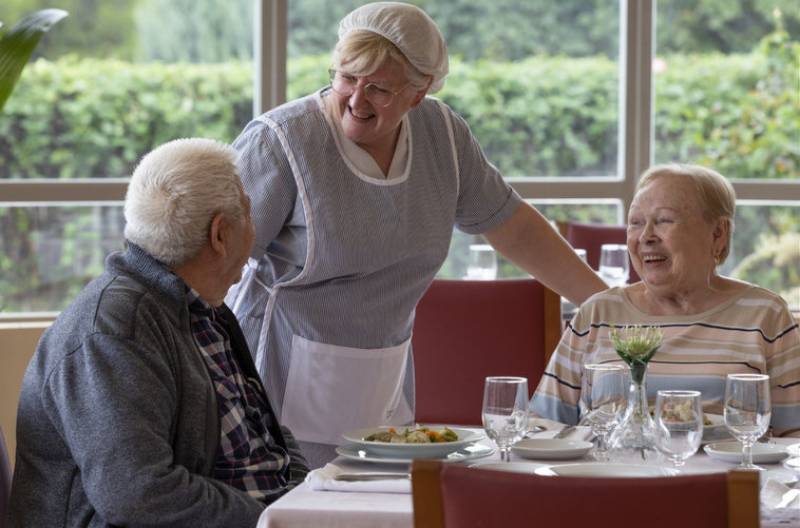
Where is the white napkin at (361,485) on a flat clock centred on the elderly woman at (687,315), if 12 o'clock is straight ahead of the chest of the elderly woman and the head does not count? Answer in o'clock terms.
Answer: The white napkin is roughly at 1 o'clock from the elderly woman.

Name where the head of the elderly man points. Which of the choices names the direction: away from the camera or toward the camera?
away from the camera

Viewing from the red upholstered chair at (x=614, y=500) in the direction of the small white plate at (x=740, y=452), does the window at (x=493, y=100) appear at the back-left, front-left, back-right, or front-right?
front-left

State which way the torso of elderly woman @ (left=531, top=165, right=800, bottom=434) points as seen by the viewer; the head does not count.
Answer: toward the camera

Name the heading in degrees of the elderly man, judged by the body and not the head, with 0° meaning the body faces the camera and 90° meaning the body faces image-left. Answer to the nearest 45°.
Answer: approximately 270°

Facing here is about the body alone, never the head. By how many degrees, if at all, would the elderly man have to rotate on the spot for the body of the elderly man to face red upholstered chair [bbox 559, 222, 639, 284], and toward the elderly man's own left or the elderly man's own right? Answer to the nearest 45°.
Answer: approximately 45° to the elderly man's own left

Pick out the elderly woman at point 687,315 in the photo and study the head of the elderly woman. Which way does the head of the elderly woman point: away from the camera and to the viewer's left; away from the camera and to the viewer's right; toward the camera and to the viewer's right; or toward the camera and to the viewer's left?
toward the camera and to the viewer's left

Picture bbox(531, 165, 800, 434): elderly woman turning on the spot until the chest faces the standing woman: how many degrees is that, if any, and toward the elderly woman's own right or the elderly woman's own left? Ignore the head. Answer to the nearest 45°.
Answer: approximately 90° to the elderly woman's own right

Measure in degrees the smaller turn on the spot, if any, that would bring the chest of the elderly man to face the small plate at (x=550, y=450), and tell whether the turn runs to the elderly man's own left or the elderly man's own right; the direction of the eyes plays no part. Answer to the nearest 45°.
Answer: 0° — they already face it

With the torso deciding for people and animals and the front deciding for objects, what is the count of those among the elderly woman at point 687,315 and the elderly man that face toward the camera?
1

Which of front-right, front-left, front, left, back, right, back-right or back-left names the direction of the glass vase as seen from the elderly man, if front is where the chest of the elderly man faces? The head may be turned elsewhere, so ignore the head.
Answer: front

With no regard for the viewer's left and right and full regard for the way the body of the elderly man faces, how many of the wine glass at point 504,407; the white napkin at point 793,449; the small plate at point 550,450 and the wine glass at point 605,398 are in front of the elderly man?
4

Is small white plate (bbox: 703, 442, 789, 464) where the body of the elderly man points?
yes

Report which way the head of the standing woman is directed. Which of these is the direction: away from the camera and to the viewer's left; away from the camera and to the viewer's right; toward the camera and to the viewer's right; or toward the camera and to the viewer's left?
toward the camera and to the viewer's left

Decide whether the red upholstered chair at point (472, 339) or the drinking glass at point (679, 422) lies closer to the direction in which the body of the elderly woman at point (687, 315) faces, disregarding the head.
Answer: the drinking glass

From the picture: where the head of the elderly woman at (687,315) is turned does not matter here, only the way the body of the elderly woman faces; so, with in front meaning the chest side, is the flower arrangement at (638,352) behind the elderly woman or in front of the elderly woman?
in front
